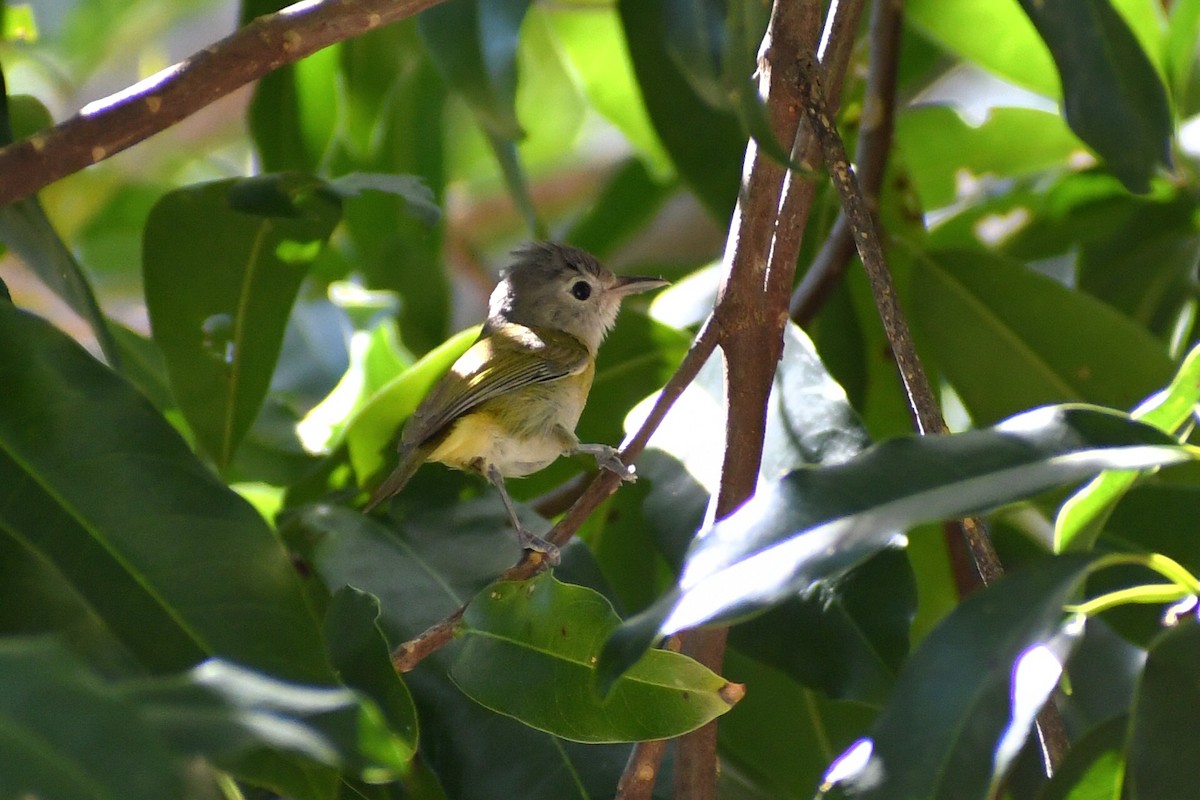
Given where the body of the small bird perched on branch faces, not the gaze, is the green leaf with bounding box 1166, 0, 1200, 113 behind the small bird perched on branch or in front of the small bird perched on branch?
in front

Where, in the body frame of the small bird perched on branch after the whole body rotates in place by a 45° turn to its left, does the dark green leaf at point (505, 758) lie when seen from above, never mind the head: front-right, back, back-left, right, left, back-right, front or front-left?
back-right

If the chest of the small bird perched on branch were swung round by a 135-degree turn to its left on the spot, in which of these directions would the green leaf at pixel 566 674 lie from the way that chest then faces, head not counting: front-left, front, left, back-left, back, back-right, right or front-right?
back-left

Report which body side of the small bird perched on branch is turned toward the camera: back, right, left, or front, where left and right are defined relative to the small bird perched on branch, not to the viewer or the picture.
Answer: right

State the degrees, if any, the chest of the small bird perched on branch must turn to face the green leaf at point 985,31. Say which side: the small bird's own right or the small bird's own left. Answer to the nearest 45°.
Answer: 0° — it already faces it
